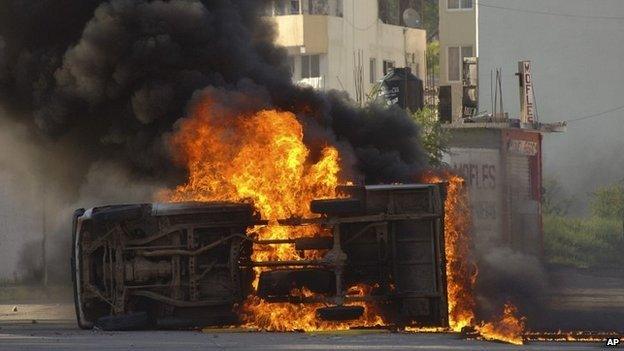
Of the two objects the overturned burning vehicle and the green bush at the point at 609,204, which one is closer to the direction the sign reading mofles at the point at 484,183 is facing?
the overturned burning vehicle

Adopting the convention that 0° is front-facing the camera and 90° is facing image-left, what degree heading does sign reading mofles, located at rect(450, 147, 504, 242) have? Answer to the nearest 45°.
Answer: approximately 0°

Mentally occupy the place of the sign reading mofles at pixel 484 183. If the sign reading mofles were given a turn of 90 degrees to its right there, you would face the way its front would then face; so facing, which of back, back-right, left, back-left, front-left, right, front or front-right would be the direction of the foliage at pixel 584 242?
back-right

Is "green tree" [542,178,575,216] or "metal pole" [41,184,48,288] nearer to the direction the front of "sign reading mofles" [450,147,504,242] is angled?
the metal pole

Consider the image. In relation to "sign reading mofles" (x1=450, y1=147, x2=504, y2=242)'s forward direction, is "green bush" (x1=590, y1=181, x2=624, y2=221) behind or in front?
behind
